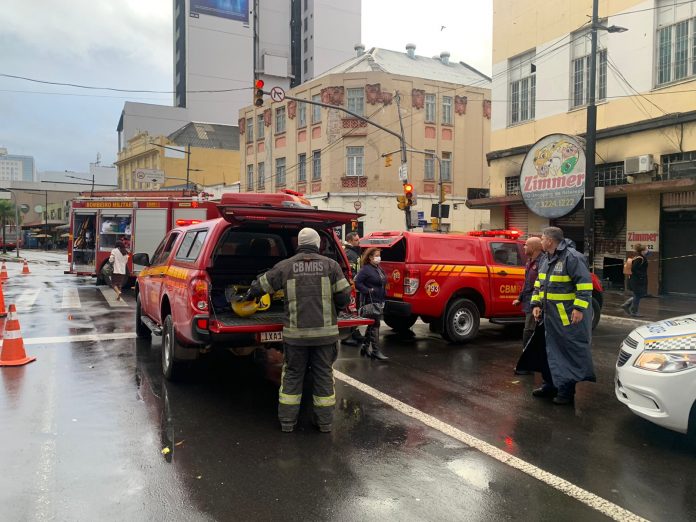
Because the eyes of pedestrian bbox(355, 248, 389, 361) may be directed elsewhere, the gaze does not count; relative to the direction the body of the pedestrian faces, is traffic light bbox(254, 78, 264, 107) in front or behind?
behind

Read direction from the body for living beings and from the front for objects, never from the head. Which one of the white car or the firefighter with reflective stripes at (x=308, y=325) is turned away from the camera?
the firefighter with reflective stripes

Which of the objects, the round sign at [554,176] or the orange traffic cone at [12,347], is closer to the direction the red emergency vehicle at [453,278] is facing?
the round sign

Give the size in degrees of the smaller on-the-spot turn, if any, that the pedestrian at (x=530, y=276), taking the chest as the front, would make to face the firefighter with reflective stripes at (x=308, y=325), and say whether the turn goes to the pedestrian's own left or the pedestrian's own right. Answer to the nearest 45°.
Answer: approximately 45° to the pedestrian's own left

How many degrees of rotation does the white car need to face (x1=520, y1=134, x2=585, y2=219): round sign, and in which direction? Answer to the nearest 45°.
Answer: approximately 135° to its right

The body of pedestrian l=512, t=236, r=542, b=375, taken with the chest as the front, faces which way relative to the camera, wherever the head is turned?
to the viewer's left

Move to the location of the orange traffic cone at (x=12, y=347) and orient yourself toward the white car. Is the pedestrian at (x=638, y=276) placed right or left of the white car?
left

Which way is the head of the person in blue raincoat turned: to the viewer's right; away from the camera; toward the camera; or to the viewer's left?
to the viewer's left

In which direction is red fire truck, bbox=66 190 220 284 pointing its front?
to the viewer's right

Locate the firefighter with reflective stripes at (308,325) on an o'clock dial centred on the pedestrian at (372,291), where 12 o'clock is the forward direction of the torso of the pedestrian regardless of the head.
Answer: The firefighter with reflective stripes is roughly at 2 o'clock from the pedestrian.

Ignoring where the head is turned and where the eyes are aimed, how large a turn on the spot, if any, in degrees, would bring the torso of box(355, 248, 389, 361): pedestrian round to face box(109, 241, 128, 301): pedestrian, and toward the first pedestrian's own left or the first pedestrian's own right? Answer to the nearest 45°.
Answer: approximately 180°

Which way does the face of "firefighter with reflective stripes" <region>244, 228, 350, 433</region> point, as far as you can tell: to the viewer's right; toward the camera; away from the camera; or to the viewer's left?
away from the camera

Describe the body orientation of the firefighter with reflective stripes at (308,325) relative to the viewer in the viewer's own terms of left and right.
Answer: facing away from the viewer

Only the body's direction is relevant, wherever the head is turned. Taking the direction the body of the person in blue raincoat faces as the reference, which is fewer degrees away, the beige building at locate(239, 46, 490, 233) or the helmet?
the helmet
